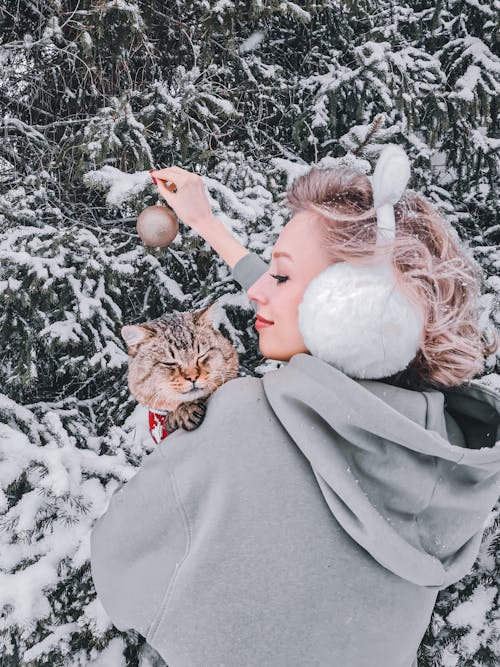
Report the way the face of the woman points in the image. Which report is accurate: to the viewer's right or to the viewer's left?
to the viewer's left

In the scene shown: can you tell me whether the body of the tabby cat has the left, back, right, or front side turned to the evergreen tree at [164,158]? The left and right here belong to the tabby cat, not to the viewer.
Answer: back

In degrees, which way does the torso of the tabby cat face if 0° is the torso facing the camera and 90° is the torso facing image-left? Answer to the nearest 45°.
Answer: approximately 0°
